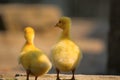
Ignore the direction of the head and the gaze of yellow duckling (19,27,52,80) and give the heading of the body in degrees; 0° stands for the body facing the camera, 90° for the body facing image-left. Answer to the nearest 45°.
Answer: approximately 135°
